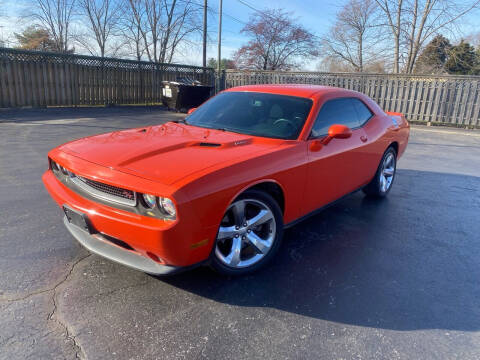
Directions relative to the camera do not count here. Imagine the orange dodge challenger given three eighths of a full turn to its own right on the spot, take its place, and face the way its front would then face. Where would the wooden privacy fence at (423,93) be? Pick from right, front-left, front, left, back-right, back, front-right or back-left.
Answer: front-right

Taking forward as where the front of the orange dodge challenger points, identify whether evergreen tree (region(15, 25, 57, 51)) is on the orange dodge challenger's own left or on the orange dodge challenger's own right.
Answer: on the orange dodge challenger's own right

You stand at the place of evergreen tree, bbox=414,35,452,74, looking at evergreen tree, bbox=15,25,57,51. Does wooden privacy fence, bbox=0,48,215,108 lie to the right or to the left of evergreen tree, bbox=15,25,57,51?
left

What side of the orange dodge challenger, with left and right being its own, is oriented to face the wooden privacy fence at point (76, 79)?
right

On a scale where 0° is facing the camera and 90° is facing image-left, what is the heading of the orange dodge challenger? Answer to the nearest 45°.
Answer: approximately 45°

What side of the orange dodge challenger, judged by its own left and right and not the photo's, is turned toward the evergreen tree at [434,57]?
back
